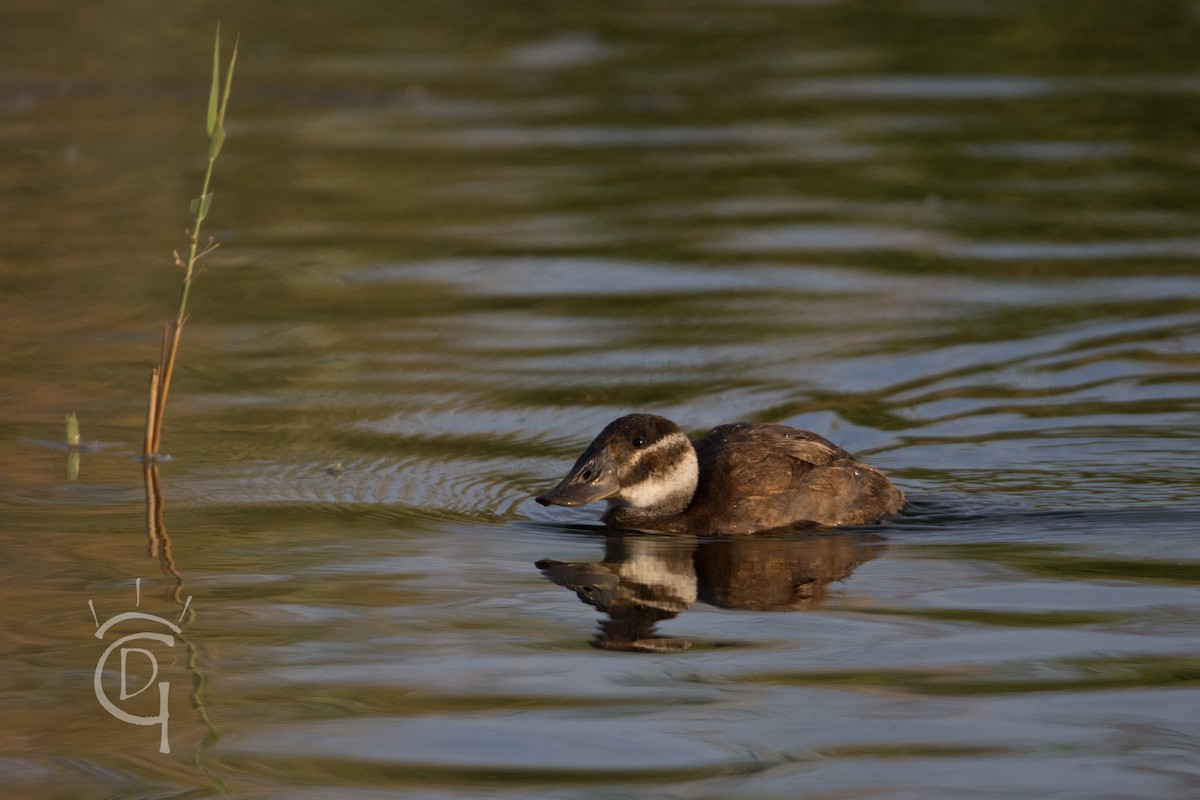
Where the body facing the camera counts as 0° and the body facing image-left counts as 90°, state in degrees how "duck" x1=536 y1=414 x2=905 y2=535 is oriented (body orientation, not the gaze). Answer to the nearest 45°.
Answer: approximately 90°
